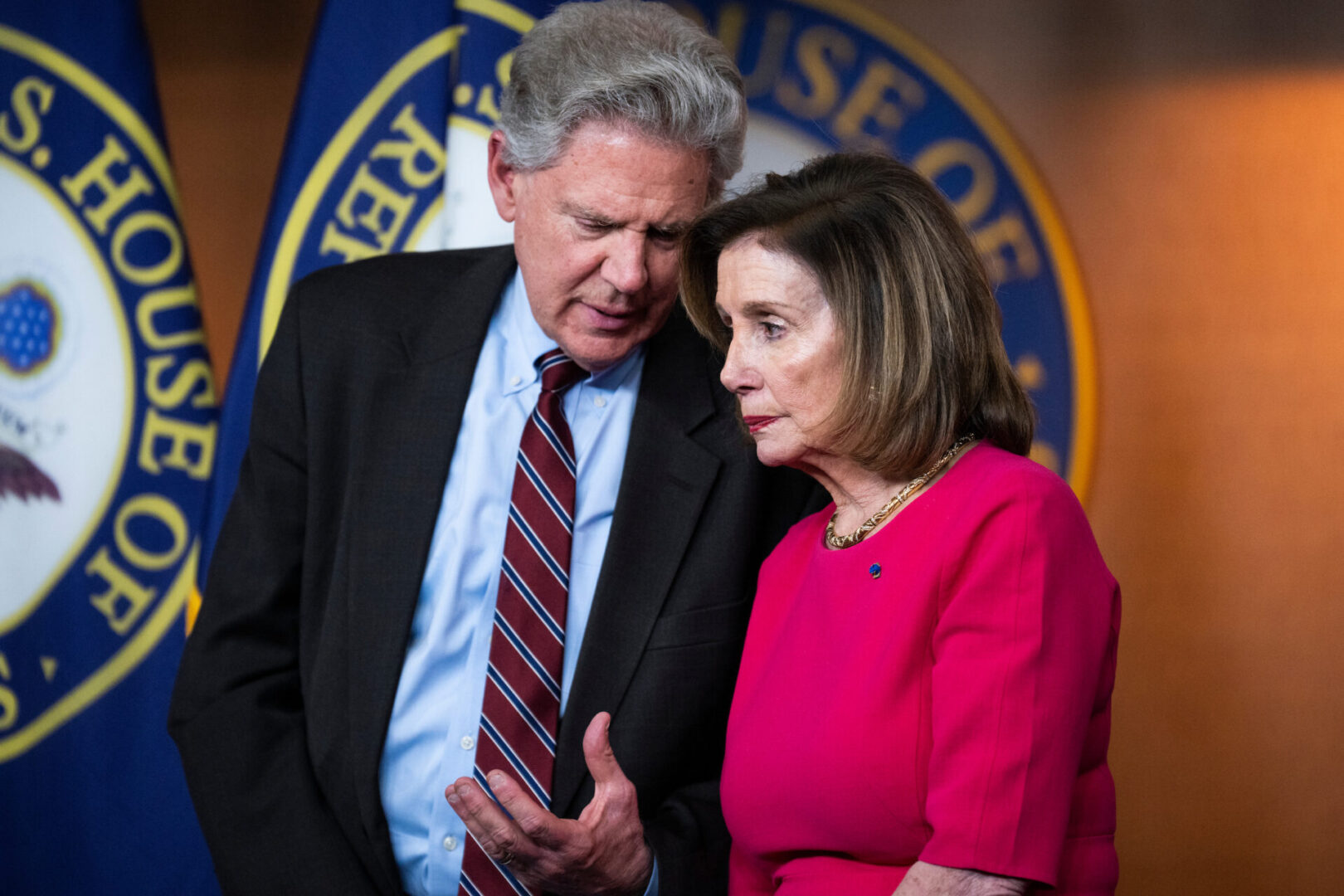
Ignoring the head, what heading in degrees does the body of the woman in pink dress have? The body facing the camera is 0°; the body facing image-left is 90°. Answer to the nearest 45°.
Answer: approximately 45°

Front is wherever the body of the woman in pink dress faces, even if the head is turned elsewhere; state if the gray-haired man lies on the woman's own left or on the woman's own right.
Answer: on the woman's own right

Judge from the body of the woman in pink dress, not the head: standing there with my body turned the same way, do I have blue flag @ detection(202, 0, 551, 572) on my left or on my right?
on my right

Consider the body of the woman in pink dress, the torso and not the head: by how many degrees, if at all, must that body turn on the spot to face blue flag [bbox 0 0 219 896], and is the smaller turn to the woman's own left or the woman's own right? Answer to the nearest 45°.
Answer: approximately 90° to the woman's own right

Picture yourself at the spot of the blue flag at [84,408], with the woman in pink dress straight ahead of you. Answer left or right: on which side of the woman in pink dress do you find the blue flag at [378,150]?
left
